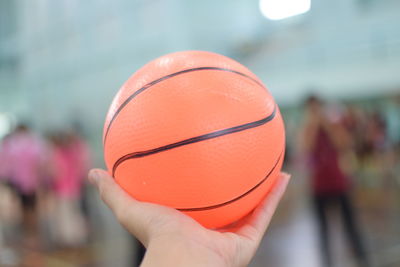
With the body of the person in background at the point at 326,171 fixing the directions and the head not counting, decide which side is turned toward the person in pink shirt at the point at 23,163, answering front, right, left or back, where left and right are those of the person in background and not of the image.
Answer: right

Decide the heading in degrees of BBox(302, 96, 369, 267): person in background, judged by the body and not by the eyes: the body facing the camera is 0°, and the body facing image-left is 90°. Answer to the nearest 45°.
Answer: approximately 0°

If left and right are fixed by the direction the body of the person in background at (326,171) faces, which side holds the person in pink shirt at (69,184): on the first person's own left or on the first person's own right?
on the first person's own right
